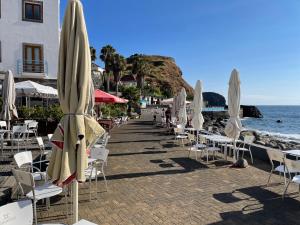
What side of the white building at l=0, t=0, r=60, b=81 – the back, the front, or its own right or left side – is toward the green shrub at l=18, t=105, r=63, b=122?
front

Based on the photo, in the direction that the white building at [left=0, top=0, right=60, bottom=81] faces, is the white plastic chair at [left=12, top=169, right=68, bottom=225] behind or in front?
in front

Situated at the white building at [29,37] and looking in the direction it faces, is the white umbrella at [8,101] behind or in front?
in front

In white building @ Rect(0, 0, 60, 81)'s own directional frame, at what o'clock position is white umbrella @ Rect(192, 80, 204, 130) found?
The white umbrella is roughly at 11 o'clock from the white building.

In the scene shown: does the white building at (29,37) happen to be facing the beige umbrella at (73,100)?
yes

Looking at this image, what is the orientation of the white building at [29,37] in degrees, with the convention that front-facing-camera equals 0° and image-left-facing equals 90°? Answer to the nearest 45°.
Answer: approximately 0°
